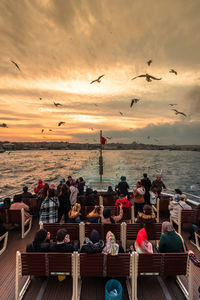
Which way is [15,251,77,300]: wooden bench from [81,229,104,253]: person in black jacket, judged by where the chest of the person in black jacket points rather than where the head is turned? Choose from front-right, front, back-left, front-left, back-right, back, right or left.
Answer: left

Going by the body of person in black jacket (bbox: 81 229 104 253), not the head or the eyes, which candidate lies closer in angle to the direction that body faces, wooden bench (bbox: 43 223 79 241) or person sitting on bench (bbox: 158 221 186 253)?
the wooden bench

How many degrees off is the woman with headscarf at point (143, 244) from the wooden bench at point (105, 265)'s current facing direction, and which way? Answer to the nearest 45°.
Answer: approximately 45° to its right

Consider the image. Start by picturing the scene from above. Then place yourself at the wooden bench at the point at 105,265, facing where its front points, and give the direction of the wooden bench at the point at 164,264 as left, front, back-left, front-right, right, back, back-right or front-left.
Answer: right

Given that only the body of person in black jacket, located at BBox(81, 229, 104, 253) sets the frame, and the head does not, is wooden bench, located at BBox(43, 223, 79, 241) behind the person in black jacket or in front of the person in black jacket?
in front

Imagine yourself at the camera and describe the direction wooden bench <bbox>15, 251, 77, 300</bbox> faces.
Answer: facing away from the viewer

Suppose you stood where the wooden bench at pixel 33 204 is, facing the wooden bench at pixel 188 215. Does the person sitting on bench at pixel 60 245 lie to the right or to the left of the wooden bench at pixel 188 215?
right

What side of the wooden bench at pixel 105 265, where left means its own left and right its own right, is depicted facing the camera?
back

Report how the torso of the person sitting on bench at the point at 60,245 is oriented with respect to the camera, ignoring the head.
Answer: away from the camera

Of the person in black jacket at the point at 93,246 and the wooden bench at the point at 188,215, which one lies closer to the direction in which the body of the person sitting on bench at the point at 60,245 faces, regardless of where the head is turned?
the wooden bench

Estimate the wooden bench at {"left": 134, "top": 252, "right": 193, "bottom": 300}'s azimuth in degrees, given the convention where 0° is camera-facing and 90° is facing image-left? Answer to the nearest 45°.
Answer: approximately 180°

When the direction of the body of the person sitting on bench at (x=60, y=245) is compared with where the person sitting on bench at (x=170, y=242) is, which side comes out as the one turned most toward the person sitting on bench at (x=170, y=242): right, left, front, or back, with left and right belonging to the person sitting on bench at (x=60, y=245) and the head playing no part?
right

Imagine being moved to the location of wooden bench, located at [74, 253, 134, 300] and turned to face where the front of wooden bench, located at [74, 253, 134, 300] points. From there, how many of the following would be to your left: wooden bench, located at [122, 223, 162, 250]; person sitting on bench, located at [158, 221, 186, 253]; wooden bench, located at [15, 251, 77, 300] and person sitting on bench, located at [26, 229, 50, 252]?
2

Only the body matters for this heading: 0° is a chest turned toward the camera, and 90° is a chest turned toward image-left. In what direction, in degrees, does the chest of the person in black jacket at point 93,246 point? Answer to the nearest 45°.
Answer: approximately 180°

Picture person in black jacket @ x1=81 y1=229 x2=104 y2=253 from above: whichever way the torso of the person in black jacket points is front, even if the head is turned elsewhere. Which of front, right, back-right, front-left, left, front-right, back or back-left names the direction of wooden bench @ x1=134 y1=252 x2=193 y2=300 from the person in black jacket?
right
